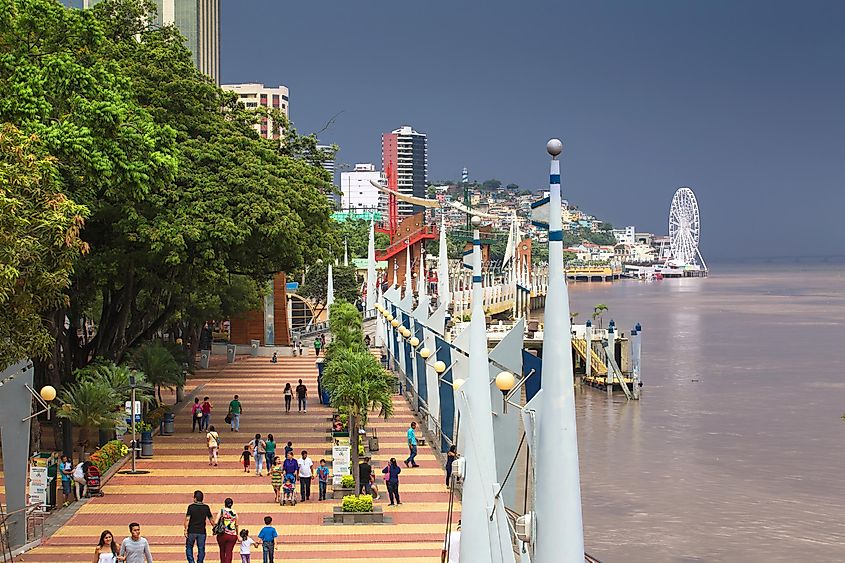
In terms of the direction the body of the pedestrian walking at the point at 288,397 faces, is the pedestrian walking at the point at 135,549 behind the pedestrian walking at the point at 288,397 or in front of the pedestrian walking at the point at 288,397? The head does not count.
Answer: behind

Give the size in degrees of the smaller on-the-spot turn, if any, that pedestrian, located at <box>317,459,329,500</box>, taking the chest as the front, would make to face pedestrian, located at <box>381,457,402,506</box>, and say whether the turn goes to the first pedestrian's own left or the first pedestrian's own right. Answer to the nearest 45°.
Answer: approximately 45° to the first pedestrian's own left

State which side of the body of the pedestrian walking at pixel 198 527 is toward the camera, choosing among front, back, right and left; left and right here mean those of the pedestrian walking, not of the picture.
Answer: back

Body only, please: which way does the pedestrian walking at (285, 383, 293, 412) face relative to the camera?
away from the camera

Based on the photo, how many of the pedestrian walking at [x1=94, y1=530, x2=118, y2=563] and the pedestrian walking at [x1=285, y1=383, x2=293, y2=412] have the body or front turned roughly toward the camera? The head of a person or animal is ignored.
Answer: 1

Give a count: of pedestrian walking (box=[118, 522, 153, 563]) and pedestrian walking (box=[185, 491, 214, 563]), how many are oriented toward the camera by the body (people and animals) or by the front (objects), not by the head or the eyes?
1
